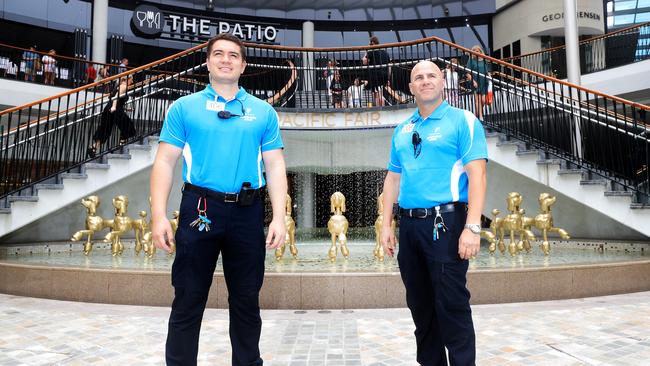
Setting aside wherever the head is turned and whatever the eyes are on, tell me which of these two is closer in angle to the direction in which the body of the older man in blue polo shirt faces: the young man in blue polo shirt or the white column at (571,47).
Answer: the young man in blue polo shirt

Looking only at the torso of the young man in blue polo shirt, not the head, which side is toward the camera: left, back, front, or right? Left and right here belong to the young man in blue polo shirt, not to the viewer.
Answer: front

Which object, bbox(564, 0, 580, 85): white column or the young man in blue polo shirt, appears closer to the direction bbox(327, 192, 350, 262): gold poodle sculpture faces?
the young man in blue polo shirt

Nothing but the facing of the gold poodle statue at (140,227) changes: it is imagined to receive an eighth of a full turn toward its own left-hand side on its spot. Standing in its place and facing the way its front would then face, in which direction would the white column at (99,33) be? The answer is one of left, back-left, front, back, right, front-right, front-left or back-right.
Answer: back

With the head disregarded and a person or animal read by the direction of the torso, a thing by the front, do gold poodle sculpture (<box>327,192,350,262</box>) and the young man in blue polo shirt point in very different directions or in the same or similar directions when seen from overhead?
same or similar directions

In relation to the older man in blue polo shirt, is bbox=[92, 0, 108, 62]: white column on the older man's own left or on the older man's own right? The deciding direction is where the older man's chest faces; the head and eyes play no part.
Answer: on the older man's own right

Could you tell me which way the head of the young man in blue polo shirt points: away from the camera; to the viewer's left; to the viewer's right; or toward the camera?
toward the camera

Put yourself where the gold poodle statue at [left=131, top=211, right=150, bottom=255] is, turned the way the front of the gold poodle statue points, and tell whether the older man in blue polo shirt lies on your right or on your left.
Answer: on your left

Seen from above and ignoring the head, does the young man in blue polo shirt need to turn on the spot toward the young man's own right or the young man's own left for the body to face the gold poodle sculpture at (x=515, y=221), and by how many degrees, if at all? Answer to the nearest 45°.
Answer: approximately 135° to the young man's own left

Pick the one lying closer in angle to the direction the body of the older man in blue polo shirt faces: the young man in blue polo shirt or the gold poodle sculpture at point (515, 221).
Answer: the young man in blue polo shirt

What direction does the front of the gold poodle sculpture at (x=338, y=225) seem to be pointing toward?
toward the camera

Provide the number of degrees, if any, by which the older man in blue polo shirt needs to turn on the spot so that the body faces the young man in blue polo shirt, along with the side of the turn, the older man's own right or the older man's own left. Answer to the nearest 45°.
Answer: approximately 45° to the older man's own right

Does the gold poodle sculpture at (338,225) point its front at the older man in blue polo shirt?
yes

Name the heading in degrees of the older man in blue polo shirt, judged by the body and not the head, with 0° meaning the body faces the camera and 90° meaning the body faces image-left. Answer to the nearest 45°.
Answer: approximately 45°

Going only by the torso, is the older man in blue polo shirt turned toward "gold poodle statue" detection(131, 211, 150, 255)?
no

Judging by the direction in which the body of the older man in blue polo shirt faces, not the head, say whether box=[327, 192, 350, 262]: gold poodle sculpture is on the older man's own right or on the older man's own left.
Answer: on the older man's own right

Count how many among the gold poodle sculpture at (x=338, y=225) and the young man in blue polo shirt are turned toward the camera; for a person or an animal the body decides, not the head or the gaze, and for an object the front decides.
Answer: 2

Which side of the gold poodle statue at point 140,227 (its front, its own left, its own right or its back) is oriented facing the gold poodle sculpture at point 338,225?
left
